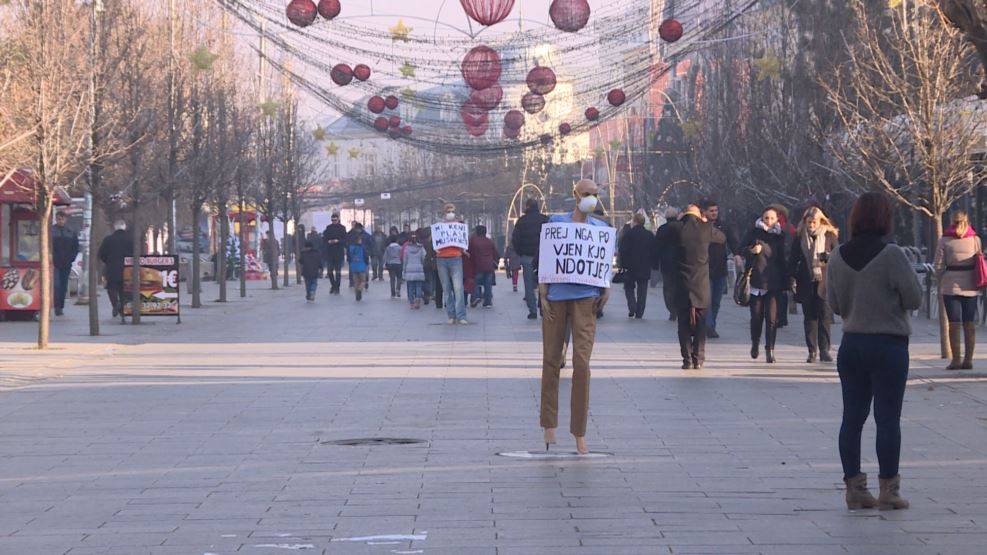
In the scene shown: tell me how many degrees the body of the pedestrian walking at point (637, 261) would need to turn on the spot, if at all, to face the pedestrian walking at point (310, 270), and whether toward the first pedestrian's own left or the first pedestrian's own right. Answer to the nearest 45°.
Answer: approximately 45° to the first pedestrian's own left

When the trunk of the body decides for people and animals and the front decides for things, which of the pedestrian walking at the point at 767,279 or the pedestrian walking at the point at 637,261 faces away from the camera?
the pedestrian walking at the point at 637,261

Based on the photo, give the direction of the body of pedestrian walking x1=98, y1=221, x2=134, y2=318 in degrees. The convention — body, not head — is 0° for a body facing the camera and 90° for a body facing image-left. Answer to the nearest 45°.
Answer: approximately 180°

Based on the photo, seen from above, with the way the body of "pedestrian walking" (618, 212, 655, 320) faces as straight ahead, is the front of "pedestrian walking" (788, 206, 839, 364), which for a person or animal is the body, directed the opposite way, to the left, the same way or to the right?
the opposite way

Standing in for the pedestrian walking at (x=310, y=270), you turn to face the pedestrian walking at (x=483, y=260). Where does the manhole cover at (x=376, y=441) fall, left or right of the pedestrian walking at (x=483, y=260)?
right

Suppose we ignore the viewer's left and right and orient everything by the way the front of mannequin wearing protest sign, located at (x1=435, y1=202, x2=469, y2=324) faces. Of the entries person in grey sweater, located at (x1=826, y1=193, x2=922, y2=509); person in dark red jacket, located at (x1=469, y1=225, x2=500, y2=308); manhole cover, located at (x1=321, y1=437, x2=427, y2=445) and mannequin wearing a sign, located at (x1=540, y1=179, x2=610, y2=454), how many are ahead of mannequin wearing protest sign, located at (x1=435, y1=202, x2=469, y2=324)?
3

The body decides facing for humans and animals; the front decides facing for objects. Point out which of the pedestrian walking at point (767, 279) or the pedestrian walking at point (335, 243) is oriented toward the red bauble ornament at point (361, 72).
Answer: the pedestrian walking at point (335, 243)
